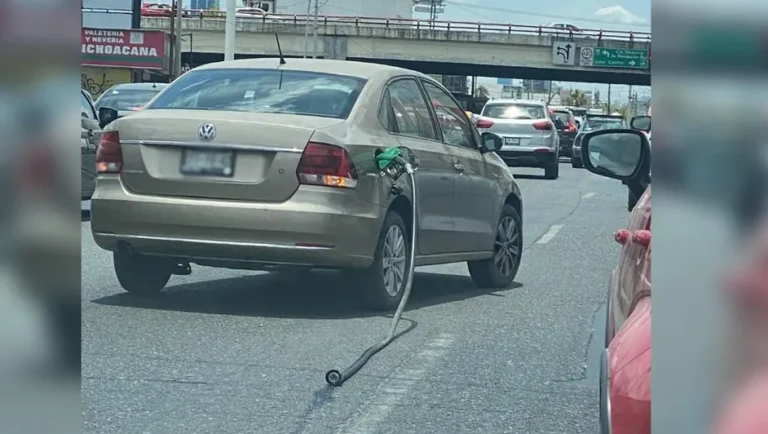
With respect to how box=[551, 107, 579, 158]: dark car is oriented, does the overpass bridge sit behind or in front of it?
in front

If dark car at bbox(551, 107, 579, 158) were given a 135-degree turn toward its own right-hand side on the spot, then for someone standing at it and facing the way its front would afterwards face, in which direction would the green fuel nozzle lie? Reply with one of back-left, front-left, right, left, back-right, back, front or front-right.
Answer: front-right

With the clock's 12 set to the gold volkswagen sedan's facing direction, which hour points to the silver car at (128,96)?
The silver car is roughly at 10 o'clock from the gold volkswagen sedan.

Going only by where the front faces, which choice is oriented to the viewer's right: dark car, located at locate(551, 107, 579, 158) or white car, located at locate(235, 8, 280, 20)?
the white car

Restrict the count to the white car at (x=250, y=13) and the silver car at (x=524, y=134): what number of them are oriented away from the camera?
1

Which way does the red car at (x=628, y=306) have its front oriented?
away from the camera

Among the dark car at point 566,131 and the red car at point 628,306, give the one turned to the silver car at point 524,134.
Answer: the red car

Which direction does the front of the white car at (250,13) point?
to the viewer's right

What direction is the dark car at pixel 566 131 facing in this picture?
away from the camera

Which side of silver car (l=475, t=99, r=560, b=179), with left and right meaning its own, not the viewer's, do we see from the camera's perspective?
back

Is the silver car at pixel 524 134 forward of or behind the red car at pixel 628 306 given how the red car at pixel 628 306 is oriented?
forward

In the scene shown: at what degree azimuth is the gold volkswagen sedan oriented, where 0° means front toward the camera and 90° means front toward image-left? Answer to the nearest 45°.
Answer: approximately 225°

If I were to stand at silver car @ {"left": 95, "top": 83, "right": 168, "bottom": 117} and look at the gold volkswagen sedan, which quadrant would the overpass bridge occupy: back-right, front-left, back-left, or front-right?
back-left

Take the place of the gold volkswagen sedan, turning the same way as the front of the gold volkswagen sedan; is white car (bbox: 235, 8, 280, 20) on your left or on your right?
on your left
